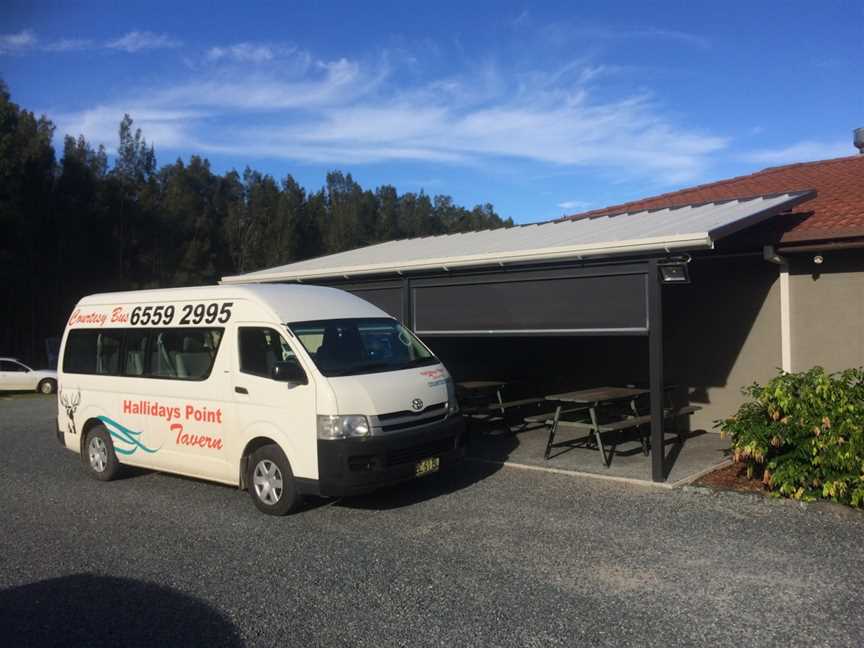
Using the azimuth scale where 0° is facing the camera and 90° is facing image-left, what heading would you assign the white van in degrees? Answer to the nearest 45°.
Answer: approximately 315°

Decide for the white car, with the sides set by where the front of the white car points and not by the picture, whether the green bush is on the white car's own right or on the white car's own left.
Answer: on the white car's own right

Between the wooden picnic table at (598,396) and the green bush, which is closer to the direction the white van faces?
the green bush

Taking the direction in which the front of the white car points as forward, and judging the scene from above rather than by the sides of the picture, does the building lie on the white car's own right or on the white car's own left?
on the white car's own right

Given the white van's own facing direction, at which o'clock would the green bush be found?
The green bush is roughly at 11 o'clock from the white van.

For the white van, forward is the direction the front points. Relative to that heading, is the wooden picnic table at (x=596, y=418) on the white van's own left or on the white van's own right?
on the white van's own left

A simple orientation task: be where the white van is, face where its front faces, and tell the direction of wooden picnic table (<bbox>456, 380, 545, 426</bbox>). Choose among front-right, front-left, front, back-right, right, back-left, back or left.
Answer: left
